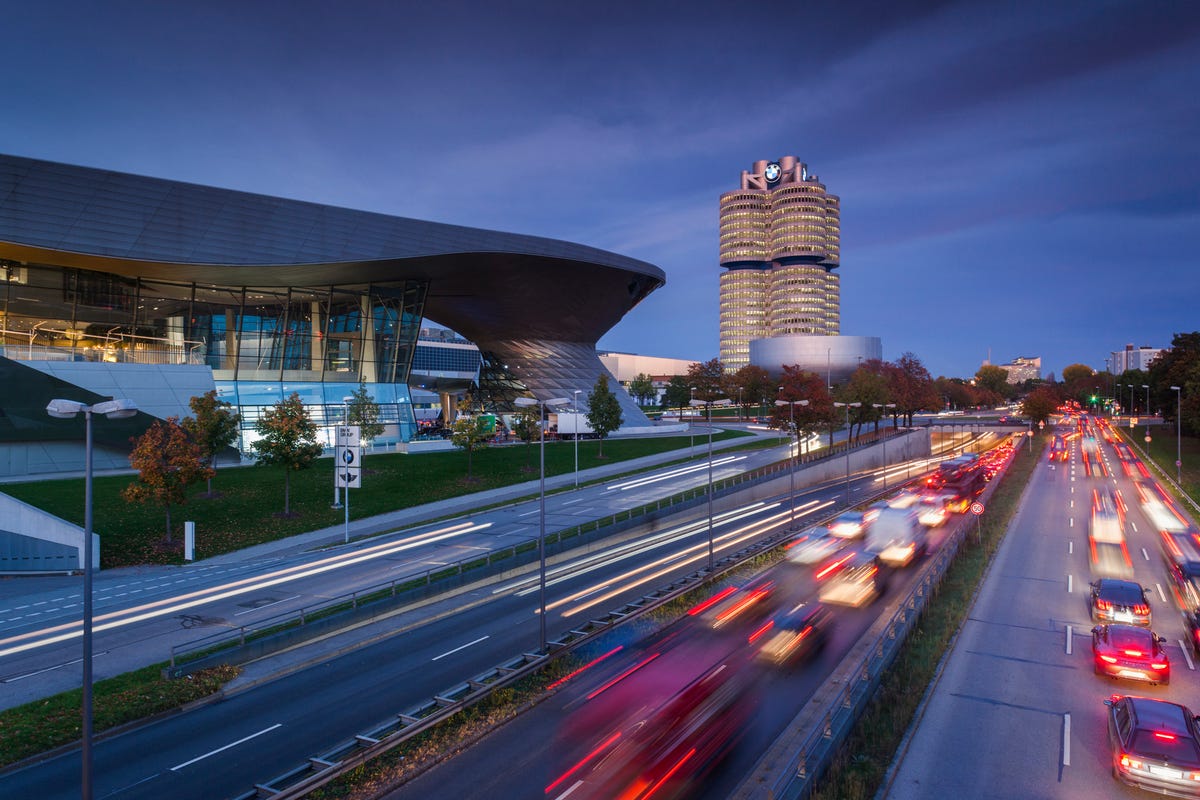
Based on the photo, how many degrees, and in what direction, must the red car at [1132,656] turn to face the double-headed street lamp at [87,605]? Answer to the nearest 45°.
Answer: approximately 135° to its left

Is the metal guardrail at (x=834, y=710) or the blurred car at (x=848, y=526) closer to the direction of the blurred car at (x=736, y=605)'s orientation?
the blurred car

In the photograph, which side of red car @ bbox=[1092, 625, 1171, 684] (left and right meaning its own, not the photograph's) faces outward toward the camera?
back

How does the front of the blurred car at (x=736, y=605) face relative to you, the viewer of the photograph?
facing away from the viewer and to the right of the viewer

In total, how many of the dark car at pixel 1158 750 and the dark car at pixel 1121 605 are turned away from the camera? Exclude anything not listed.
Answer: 2

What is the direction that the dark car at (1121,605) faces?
away from the camera

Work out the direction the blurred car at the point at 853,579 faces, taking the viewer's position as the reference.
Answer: facing away from the viewer and to the right of the viewer

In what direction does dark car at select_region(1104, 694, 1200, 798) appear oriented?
away from the camera

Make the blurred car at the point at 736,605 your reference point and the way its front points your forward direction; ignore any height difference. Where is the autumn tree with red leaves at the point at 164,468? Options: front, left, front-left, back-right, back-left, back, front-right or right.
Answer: back-left

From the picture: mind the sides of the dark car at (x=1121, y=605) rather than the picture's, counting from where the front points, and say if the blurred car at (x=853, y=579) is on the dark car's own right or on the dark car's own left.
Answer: on the dark car's own left

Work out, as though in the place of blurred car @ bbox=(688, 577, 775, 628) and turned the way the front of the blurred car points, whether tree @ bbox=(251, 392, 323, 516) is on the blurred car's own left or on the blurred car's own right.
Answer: on the blurred car's own left

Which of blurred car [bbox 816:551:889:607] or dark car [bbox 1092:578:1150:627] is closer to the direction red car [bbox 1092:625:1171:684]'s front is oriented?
the dark car

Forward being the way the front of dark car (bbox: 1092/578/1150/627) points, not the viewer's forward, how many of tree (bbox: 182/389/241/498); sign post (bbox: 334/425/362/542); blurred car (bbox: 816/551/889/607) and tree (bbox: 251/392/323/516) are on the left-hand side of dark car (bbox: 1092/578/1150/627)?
4

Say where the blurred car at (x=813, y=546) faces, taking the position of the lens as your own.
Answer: facing away from the viewer and to the right of the viewer

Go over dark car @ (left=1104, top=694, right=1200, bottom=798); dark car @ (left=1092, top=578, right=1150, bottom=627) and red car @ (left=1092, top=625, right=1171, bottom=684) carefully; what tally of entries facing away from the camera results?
3

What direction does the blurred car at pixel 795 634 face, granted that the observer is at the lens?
facing away from the viewer and to the right of the viewer

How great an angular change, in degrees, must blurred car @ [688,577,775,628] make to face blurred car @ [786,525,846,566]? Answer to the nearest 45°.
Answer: approximately 45° to its left
